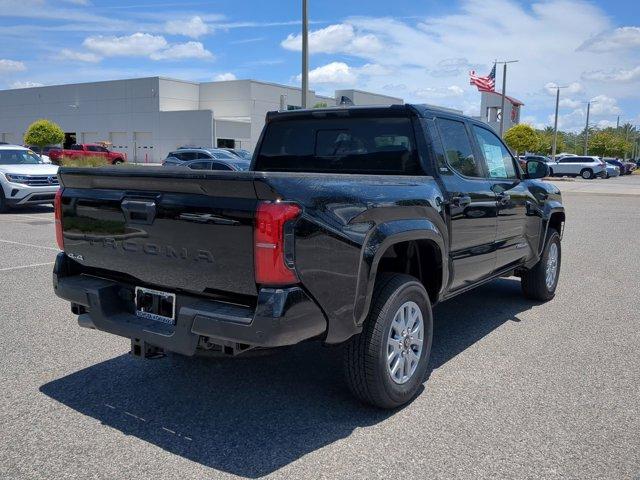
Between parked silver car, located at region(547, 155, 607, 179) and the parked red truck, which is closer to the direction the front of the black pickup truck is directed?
the parked silver car

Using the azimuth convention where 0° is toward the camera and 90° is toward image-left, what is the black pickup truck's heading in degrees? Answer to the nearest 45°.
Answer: approximately 225°

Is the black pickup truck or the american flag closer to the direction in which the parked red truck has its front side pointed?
the american flag

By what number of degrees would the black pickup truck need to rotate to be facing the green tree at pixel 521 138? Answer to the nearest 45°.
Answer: approximately 45° to its left

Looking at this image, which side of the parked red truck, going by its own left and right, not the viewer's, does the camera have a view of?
right

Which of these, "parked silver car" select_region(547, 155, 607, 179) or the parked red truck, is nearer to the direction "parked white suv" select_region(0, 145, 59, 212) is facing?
the parked silver car

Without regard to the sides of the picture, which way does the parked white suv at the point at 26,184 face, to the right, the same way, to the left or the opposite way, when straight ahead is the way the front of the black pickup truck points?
to the right

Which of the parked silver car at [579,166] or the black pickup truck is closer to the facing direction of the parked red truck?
the parked silver car

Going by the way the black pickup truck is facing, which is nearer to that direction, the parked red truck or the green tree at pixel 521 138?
the green tree

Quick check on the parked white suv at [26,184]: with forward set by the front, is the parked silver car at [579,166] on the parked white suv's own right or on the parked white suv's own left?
on the parked white suv's own left

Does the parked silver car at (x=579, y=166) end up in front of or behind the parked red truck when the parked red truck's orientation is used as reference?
in front
